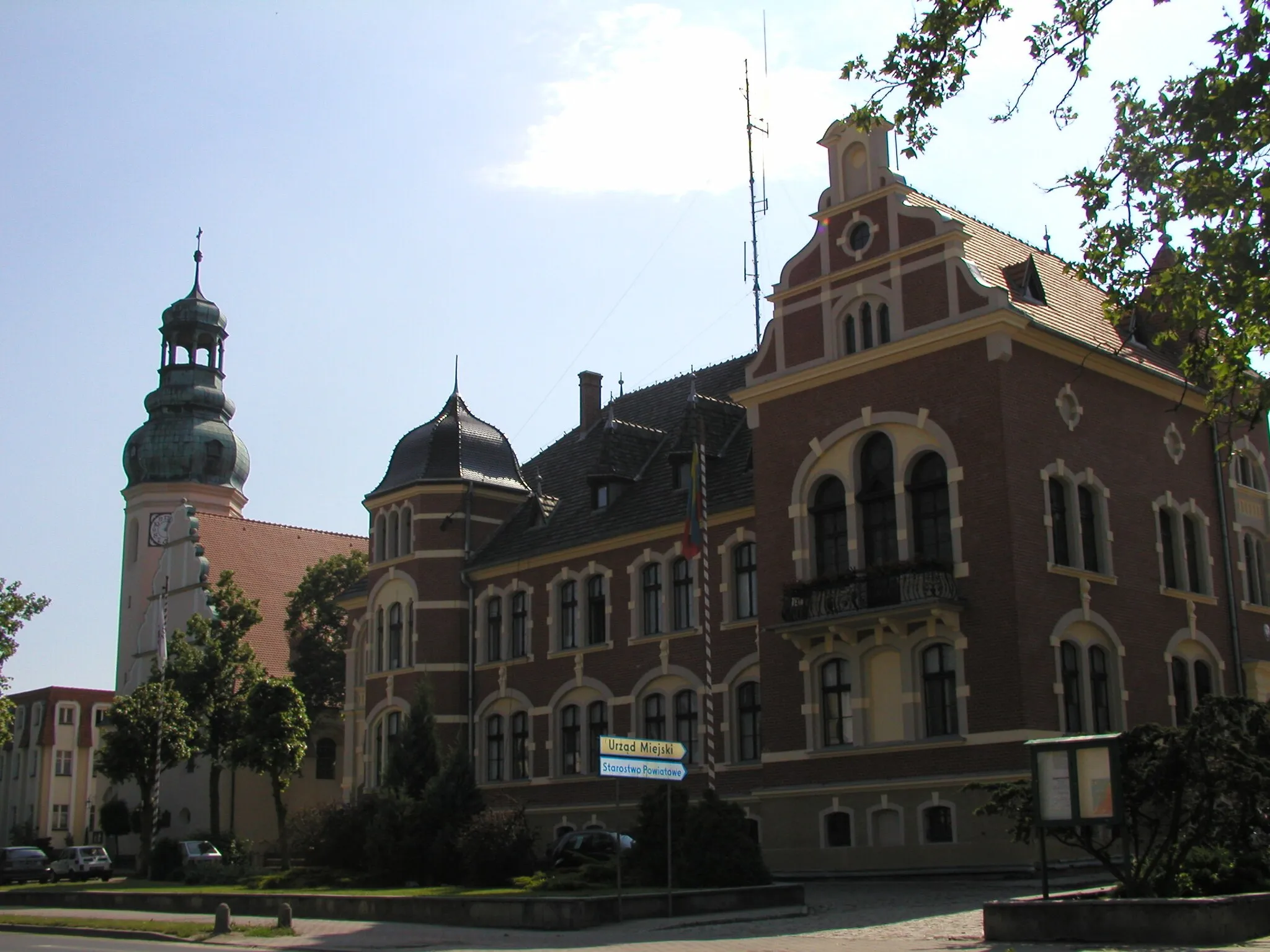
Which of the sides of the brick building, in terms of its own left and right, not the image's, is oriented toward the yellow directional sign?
front

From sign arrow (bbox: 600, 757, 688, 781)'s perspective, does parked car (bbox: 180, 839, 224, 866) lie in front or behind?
behind

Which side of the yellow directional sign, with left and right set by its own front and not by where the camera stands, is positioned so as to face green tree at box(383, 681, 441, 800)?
back

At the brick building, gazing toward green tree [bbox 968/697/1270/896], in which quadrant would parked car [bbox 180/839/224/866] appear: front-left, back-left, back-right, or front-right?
back-right

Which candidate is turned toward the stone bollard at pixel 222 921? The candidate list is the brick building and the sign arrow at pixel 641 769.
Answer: the brick building

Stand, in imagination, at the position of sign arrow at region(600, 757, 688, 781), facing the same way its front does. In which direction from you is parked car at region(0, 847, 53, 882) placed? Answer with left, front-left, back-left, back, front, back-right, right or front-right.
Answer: back-right

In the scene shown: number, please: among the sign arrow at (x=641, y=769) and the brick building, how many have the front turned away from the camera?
0

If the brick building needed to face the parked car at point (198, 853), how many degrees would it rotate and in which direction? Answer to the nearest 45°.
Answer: approximately 90° to its right

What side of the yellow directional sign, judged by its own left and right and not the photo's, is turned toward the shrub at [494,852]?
back

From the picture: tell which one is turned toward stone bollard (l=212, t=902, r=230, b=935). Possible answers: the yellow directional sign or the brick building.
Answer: the brick building
